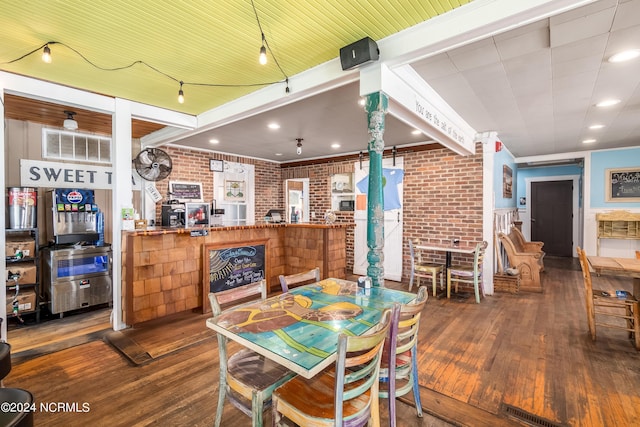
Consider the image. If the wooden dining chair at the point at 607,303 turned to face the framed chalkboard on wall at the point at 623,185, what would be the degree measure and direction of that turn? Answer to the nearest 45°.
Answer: approximately 90° to its left

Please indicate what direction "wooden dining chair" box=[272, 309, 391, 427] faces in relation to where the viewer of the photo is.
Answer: facing away from the viewer and to the left of the viewer

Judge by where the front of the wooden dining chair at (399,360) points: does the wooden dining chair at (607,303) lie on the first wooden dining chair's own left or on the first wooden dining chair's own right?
on the first wooden dining chair's own right

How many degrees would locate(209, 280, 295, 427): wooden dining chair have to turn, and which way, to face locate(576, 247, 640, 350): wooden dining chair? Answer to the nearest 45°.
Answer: approximately 45° to its left

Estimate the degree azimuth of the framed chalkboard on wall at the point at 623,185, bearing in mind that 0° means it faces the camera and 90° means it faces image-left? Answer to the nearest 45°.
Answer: approximately 0°

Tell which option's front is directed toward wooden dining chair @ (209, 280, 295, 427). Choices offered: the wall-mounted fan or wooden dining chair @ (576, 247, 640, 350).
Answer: the wall-mounted fan

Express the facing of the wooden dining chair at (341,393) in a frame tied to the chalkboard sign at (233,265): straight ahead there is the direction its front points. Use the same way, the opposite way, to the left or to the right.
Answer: the opposite way

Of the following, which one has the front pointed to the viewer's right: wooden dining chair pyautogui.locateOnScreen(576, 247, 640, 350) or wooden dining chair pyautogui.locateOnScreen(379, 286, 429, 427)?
wooden dining chair pyautogui.locateOnScreen(576, 247, 640, 350)

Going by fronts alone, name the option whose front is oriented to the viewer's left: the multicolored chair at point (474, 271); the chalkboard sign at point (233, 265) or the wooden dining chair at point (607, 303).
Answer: the multicolored chair

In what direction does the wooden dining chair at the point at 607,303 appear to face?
to the viewer's right
